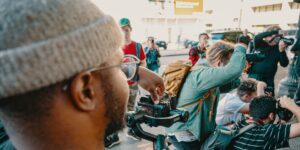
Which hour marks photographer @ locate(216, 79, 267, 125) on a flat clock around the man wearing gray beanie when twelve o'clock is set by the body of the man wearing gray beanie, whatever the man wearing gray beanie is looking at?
The photographer is roughly at 12 o'clock from the man wearing gray beanie.

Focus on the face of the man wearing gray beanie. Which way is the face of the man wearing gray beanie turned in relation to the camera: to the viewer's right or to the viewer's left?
to the viewer's right

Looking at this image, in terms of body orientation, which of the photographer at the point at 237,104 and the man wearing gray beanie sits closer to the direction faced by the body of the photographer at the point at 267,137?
the photographer

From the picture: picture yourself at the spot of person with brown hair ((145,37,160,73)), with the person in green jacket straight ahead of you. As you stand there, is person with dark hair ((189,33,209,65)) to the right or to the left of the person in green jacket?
left

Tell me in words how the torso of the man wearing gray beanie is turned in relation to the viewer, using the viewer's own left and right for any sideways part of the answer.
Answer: facing away from the viewer and to the right of the viewer

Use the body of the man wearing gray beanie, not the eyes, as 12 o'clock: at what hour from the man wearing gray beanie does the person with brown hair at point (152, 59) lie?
The person with brown hair is roughly at 11 o'clock from the man wearing gray beanie.
